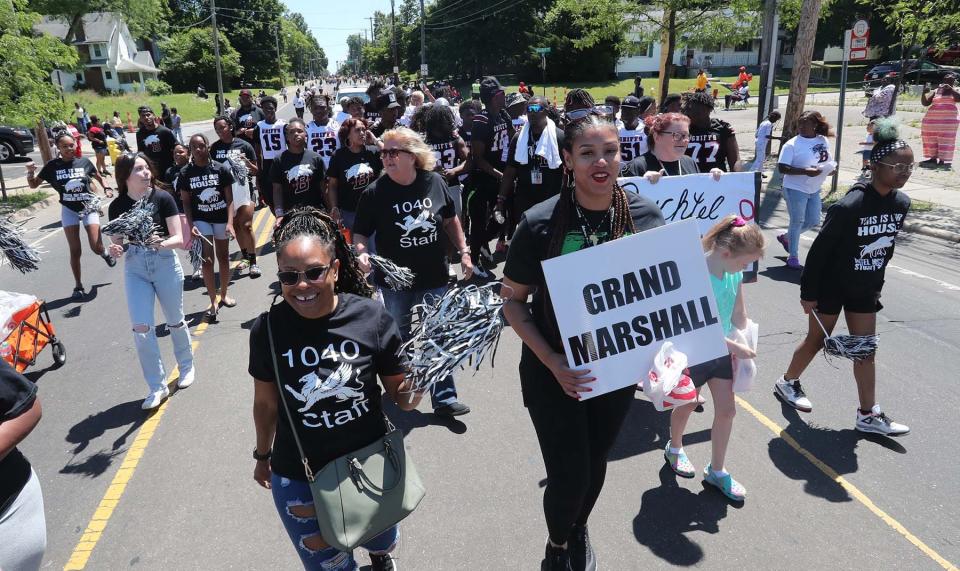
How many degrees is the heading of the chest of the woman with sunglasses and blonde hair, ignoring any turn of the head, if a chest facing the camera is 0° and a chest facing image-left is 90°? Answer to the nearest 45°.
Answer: approximately 0°

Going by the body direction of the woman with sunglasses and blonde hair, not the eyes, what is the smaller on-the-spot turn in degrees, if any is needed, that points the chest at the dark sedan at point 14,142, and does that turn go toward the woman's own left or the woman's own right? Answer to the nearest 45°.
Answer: approximately 135° to the woman's own right

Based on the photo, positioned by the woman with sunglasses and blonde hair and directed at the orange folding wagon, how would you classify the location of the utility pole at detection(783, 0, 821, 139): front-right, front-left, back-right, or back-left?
back-right

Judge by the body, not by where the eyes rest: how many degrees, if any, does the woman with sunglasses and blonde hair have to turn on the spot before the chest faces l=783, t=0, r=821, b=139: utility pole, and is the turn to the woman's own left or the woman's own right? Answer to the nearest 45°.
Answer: approximately 135° to the woman's own left

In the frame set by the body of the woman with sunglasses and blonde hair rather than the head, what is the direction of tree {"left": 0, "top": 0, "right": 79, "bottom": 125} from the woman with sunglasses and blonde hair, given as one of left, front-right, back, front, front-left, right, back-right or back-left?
back-right

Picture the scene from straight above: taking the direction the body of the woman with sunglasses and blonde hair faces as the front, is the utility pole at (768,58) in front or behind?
behind

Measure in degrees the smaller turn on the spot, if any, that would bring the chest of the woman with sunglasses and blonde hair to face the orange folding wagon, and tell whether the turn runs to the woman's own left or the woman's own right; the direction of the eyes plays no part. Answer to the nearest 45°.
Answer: approximately 90° to the woman's own right

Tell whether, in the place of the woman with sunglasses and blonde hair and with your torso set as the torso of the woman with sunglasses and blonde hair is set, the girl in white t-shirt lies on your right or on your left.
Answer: on your left

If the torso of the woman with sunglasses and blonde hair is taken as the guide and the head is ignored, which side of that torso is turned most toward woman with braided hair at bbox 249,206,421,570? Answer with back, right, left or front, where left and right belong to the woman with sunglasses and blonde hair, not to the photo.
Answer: front

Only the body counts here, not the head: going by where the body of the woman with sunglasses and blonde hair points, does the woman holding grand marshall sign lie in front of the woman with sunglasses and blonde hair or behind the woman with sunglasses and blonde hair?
in front
